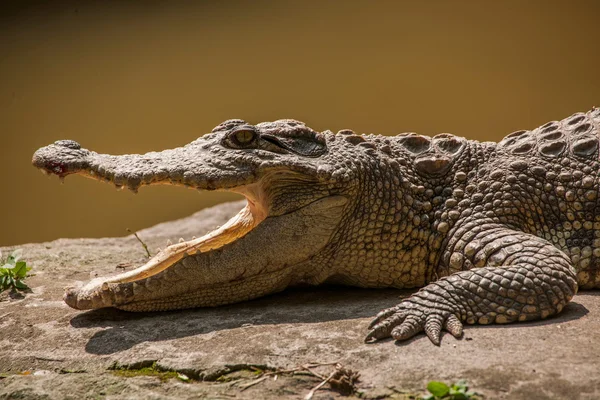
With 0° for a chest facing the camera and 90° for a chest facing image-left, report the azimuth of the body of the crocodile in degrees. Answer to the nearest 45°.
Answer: approximately 90°

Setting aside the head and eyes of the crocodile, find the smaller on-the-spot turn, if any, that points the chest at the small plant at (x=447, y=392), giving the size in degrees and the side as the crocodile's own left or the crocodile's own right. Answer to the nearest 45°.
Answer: approximately 90° to the crocodile's own left

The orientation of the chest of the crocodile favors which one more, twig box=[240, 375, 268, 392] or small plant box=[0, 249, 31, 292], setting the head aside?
the small plant

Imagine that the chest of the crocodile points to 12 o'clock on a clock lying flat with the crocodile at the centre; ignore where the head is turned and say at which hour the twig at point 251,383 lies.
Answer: The twig is roughly at 10 o'clock from the crocodile.

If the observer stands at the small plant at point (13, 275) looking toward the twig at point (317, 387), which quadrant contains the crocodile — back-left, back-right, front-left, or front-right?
front-left

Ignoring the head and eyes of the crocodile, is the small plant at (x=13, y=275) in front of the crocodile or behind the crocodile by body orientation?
in front

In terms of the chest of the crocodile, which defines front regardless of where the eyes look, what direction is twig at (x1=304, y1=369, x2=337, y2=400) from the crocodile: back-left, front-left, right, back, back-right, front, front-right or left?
left

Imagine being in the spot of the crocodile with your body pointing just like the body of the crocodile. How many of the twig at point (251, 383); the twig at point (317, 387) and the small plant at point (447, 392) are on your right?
0
